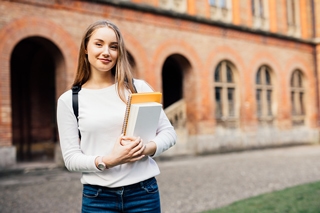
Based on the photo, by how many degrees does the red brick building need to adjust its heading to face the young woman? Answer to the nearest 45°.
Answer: approximately 45° to its right

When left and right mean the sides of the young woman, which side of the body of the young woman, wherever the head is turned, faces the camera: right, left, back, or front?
front

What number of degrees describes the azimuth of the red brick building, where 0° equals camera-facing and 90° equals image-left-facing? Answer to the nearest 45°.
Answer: approximately 315°

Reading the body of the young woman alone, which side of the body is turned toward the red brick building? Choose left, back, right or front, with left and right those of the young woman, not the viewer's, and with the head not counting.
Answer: back

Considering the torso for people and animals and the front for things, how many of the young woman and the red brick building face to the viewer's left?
0
